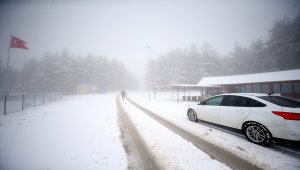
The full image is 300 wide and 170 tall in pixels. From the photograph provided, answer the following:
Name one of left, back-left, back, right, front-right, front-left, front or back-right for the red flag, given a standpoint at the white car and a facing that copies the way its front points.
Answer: front-left

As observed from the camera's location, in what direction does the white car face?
facing away from the viewer and to the left of the viewer
